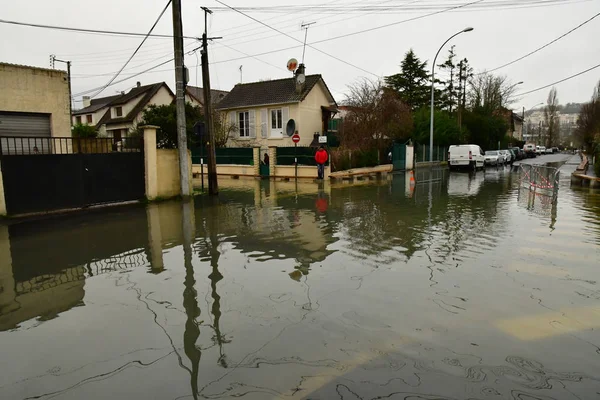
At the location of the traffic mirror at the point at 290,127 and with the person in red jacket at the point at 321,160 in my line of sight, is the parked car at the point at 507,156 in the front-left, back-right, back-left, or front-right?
back-left

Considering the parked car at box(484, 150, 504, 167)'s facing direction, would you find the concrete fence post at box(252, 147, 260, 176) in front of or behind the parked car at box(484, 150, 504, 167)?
in front

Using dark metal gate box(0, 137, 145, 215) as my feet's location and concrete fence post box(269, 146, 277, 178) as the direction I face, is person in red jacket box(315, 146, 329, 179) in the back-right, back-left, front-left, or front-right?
front-right

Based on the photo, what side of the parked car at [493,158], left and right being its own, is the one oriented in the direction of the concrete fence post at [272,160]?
front

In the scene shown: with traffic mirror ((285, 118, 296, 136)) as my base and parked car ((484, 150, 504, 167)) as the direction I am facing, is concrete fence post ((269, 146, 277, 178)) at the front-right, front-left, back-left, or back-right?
back-right

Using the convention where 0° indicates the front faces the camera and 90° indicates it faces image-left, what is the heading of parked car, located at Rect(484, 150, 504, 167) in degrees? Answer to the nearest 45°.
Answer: approximately 45°

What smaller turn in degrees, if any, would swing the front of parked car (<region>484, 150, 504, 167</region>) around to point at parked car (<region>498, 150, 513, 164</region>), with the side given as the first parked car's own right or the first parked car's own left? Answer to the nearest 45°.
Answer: approximately 135° to the first parked car's own right

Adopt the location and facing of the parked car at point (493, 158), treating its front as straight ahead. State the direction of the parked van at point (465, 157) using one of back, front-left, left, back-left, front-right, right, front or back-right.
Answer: front-left

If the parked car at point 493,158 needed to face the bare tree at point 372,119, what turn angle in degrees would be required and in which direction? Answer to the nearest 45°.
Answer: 0° — it already faces it

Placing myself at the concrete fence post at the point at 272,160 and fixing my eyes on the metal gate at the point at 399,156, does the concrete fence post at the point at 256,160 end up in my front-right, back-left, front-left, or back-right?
back-left

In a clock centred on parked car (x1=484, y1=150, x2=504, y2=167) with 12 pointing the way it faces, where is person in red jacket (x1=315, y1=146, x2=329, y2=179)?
The person in red jacket is roughly at 1 o'clock from the parked car.

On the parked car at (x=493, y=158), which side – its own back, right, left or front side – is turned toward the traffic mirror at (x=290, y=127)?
front

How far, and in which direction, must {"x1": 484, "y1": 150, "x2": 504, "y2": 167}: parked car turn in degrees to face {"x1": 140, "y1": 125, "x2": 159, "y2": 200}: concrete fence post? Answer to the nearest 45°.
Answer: approximately 45° to its left

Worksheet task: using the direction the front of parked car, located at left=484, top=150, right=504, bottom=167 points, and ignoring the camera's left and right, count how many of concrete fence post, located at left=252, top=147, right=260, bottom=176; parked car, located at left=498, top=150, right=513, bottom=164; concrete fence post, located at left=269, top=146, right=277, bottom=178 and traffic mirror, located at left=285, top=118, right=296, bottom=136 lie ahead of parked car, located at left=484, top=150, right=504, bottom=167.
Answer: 3
